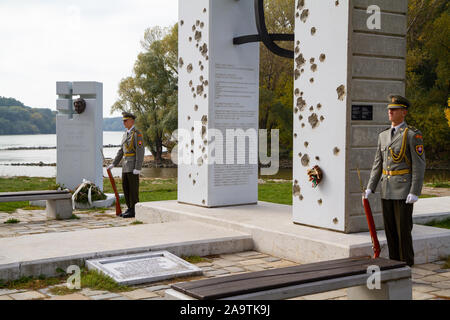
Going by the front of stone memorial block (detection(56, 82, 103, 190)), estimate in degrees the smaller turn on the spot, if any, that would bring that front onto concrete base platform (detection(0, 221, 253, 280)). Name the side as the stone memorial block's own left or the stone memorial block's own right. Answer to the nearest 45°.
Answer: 0° — it already faces it

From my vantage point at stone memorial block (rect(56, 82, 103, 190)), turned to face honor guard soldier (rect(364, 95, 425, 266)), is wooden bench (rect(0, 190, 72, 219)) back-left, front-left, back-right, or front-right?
front-right

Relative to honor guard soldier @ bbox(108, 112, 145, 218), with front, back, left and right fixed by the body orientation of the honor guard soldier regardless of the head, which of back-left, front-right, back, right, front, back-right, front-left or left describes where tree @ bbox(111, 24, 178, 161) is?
back-right

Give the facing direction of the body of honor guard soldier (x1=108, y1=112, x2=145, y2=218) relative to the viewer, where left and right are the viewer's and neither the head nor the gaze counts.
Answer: facing the viewer and to the left of the viewer

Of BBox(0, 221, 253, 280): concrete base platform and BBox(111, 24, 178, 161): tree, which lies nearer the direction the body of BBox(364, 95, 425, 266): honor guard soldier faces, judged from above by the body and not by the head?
the concrete base platform

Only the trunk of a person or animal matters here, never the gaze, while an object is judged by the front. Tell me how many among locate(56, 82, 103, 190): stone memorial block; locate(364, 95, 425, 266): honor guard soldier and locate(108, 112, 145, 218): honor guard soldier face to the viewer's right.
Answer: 0

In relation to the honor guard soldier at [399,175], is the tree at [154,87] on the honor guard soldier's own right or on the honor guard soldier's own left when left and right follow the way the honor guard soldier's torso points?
on the honor guard soldier's own right

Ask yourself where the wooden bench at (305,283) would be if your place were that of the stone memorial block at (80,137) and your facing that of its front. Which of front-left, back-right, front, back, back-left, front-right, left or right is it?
front

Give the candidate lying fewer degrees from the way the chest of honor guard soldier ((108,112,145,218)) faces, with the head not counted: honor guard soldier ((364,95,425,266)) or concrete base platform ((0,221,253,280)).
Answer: the concrete base platform

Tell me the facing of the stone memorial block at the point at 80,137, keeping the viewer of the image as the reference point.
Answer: facing the viewer

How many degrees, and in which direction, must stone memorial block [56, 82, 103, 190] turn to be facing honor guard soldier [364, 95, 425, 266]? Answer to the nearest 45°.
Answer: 0° — it already faces them

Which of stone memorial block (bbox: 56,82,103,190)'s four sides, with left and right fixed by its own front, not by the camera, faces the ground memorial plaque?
front

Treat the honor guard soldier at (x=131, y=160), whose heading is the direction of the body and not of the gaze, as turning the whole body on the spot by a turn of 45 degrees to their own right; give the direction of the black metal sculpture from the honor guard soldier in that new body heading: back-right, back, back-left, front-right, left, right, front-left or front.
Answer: back-left

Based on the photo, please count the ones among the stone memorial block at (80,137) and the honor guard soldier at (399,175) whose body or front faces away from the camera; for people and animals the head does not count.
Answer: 0

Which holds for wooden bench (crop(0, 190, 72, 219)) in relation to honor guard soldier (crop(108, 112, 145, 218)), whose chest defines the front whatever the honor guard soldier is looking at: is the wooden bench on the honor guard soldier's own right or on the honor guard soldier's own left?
on the honor guard soldier's own right

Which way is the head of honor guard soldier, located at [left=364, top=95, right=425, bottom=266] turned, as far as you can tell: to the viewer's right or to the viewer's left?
to the viewer's left
